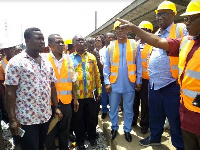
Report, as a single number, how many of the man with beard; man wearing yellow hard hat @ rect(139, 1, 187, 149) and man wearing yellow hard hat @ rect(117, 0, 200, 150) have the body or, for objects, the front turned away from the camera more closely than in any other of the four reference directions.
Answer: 0

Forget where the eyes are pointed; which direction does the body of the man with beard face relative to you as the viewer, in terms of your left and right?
facing the viewer and to the right of the viewer

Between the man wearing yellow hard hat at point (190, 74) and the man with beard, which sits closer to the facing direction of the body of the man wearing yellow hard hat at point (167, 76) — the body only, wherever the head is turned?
the man with beard

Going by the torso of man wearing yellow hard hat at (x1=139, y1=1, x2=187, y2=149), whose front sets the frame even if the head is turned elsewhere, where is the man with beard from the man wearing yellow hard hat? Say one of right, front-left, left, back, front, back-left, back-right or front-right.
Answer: front

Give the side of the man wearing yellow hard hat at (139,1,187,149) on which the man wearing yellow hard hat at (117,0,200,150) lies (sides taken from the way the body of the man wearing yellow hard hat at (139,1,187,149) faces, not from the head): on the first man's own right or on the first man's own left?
on the first man's own left

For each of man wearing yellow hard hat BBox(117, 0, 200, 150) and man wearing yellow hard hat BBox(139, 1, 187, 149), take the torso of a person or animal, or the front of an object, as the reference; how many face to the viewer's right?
0

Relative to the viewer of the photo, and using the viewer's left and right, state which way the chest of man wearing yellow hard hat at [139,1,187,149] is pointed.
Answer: facing the viewer and to the left of the viewer

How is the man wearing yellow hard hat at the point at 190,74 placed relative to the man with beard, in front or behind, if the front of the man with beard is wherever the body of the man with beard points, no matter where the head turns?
in front

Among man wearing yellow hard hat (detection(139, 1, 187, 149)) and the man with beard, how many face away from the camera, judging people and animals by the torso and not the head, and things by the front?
0

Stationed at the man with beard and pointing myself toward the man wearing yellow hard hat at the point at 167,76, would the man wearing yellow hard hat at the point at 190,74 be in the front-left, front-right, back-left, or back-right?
front-right
